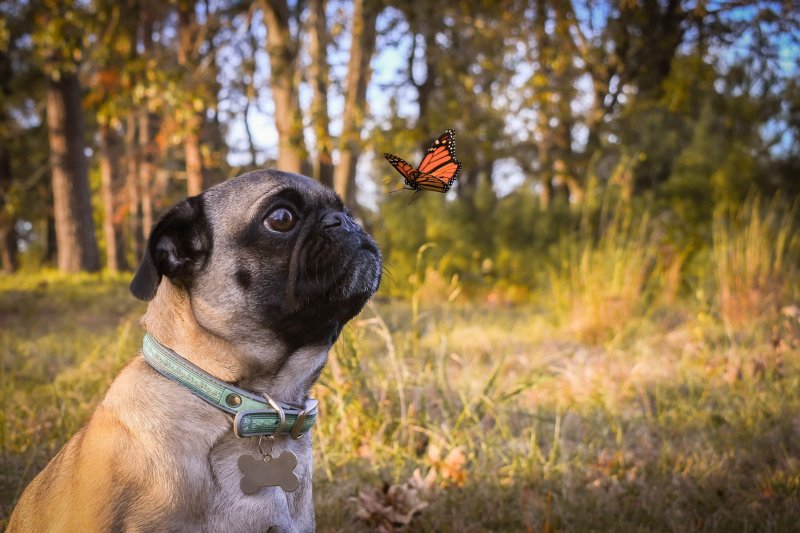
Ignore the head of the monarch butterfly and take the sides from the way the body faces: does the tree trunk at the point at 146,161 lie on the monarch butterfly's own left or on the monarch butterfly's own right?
on the monarch butterfly's own right

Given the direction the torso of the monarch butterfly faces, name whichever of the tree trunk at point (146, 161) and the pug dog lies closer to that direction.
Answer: the pug dog

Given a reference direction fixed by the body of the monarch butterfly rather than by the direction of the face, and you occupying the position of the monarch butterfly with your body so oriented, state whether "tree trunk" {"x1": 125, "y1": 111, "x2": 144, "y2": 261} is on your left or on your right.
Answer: on your right

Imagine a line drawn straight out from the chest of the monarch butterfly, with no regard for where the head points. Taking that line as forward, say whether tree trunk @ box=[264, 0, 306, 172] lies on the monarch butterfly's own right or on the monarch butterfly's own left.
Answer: on the monarch butterfly's own right

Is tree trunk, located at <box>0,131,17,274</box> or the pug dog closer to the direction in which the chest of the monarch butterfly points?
the pug dog

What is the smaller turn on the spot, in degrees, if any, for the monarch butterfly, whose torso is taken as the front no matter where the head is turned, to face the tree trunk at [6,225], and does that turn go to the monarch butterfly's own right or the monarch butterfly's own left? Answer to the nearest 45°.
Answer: approximately 90° to the monarch butterfly's own right

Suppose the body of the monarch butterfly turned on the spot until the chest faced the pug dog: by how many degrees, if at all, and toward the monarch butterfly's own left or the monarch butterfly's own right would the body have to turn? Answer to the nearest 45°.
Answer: approximately 45° to the monarch butterfly's own right
